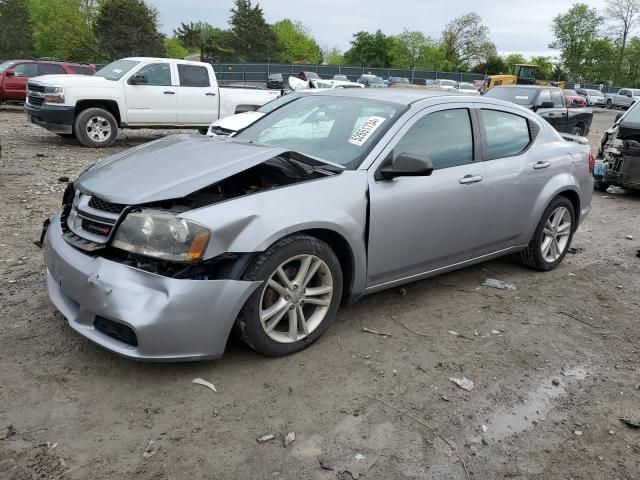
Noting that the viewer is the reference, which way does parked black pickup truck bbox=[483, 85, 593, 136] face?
facing the viewer and to the left of the viewer

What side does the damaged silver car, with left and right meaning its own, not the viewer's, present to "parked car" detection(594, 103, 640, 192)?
back

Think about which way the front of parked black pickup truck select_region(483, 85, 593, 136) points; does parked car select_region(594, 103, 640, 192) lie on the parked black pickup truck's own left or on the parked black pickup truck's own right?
on the parked black pickup truck's own left

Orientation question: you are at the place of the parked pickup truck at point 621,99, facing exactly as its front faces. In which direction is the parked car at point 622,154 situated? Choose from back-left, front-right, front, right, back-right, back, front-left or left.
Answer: front-left

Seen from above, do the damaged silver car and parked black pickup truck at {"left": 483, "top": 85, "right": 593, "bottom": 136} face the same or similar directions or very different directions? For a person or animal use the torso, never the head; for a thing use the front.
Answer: same or similar directions

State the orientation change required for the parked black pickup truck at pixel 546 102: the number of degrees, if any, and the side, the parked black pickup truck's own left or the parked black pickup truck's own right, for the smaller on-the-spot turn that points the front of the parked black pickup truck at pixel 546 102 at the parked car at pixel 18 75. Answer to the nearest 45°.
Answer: approximately 45° to the parked black pickup truck's own right

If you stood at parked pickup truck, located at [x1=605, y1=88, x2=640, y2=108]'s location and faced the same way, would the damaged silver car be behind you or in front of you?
in front

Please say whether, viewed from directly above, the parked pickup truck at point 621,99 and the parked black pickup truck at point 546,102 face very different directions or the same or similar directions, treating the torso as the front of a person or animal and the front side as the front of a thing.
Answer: same or similar directions

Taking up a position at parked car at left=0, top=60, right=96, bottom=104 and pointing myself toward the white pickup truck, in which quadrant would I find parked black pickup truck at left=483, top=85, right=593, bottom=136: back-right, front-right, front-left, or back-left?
front-left

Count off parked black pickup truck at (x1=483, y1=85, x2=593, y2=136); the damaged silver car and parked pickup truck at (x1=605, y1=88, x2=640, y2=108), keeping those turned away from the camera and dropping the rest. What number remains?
0

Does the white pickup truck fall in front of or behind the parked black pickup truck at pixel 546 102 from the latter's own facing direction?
in front

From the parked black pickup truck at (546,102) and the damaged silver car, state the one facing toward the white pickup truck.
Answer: the parked black pickup truck

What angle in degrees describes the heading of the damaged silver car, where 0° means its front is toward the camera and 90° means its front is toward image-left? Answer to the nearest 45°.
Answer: approximately 45°
